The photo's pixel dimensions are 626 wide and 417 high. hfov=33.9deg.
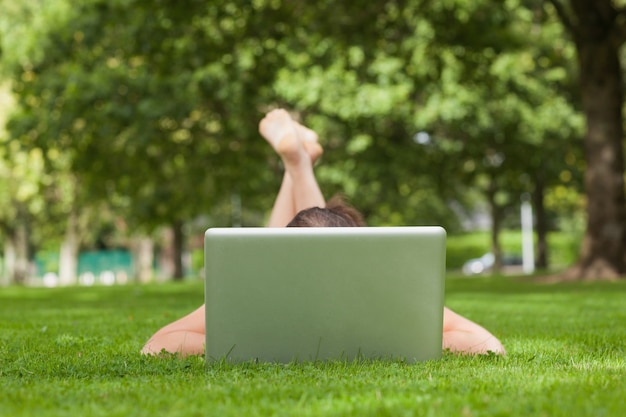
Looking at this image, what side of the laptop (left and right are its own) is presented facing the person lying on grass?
front

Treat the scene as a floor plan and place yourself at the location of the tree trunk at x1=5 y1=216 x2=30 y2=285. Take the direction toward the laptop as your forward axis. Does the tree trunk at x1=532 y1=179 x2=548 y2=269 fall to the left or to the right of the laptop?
left

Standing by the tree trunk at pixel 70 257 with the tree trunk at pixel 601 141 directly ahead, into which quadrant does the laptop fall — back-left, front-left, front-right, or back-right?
front-right

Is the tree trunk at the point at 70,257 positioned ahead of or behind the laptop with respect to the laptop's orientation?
ahead

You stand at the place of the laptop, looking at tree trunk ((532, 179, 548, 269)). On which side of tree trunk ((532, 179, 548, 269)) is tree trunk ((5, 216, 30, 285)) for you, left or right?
left

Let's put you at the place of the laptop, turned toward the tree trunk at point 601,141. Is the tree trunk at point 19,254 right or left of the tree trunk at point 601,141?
left

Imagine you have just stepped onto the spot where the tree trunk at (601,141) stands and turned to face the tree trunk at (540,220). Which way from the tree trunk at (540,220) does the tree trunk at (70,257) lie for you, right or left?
left

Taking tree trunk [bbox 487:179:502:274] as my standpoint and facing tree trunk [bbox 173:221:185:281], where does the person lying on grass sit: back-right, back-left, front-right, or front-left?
front-left

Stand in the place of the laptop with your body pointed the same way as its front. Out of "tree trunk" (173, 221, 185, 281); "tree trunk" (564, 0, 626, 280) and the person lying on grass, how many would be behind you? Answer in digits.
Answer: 0

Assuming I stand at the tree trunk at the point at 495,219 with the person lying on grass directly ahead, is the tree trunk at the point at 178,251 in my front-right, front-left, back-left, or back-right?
front-right

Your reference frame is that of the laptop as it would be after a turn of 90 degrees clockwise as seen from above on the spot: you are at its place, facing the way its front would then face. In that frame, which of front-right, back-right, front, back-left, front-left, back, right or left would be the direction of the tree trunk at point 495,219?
left

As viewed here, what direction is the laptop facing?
away from the camera

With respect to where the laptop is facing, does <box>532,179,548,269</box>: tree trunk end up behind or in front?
in front

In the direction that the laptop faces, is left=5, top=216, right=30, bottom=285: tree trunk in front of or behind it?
in front
